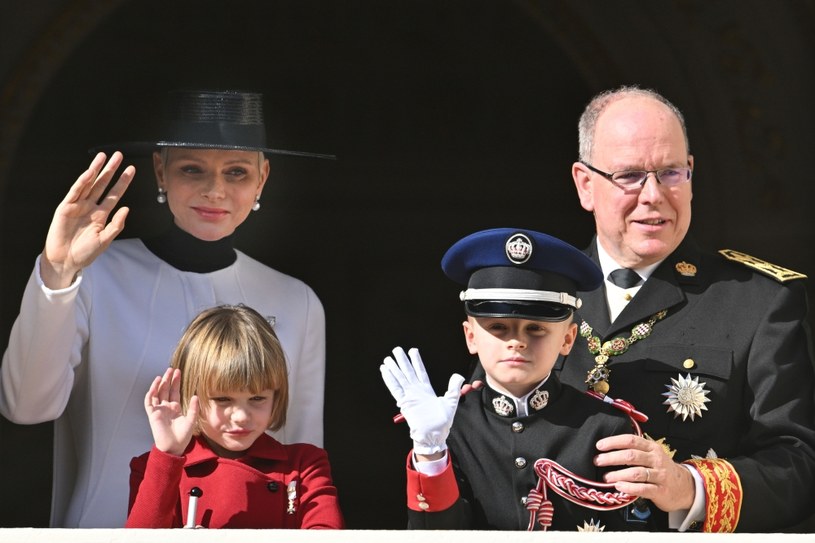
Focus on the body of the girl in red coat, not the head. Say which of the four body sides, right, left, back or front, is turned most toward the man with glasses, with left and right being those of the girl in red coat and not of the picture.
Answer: left

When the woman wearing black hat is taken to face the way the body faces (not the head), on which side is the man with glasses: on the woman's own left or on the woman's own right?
on the woman's own left

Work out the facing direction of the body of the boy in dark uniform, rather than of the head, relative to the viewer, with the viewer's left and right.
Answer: facing the viewer

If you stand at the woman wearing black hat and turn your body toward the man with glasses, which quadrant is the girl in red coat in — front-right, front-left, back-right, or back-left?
front-right

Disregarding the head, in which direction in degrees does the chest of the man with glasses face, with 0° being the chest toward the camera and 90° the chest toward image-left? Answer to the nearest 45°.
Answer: approximately 45°

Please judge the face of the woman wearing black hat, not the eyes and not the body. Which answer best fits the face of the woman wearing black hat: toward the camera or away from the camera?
toward the camera

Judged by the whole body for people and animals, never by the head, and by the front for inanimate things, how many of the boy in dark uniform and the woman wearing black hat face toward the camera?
2

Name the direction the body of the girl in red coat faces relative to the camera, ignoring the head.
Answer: toward the camera

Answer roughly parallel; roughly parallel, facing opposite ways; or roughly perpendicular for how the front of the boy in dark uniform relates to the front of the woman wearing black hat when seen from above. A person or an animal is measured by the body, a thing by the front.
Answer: roughly parallel

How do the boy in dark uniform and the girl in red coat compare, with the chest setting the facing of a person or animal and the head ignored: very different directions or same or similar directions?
same or similar directions

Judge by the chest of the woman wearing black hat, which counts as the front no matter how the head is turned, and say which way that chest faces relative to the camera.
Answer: toward the camera

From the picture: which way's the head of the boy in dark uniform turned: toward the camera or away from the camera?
toward the camera
